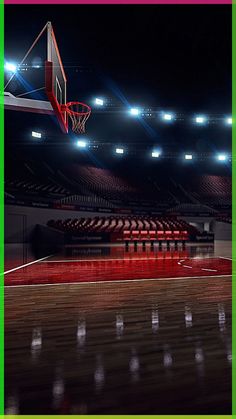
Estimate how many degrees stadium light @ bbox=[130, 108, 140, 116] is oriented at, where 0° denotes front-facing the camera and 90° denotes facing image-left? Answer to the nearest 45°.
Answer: approximately 0°

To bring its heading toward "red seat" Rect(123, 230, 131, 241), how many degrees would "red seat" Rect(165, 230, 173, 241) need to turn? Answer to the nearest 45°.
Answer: approximately 90° to its right

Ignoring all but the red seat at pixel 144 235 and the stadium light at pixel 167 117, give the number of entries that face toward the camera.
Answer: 2

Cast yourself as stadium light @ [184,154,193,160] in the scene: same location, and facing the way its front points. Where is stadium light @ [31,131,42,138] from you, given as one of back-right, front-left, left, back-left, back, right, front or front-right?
front-right

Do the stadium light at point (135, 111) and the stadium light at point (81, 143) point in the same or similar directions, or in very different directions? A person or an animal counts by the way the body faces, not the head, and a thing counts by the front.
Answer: same or similar directions

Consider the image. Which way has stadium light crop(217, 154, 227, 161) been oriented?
toward the camera

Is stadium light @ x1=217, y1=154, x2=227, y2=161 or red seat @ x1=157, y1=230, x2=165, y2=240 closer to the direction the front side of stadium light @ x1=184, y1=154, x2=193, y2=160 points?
the red seat

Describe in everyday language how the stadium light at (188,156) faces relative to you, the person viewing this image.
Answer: facing the viewer

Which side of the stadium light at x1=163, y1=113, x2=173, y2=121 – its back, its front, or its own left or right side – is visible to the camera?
front
